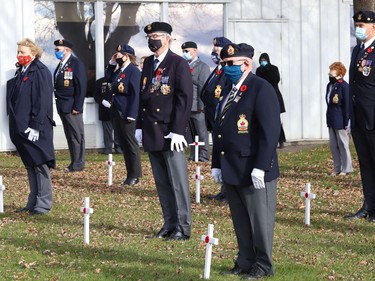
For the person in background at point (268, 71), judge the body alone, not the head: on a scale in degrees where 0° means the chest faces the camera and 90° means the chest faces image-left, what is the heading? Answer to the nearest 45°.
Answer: approximately 45°

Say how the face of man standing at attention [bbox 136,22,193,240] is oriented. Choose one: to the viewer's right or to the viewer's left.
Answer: to the viewer's left

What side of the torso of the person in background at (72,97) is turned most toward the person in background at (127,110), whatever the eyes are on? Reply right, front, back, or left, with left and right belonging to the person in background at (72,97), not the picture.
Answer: left

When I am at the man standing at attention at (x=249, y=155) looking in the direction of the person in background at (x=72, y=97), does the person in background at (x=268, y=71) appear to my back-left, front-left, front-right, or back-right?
front-right

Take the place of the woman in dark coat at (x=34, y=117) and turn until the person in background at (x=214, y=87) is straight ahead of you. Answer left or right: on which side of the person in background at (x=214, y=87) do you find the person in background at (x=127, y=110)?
left

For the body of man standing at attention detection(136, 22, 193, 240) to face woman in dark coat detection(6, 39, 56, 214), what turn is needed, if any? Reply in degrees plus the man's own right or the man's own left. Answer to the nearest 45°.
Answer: approximately 90° to the man's own right

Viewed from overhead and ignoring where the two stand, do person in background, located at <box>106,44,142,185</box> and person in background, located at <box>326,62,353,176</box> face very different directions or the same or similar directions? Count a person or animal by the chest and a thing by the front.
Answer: same or similar directions

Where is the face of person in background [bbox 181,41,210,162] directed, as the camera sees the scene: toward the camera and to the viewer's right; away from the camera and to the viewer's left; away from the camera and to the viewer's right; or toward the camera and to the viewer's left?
toward the camera and to the viewer's left

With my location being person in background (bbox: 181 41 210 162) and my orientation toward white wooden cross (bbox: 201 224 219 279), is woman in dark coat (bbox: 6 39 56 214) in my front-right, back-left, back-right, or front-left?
front-right

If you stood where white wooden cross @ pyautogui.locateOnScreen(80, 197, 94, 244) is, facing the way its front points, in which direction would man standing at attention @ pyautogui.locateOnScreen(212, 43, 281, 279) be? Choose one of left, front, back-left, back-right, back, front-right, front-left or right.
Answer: left

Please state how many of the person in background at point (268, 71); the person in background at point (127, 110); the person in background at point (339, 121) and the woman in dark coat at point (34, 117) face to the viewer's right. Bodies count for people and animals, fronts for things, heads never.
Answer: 0

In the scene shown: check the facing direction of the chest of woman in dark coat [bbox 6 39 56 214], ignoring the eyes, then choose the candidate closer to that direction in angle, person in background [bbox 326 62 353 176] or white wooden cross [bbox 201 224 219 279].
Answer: the white wooden cross

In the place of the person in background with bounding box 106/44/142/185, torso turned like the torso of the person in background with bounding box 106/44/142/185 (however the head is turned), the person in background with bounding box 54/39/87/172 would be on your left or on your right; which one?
on your right

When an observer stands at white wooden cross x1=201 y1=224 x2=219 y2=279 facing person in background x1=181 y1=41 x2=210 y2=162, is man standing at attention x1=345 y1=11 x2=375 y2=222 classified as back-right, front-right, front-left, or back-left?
front-right

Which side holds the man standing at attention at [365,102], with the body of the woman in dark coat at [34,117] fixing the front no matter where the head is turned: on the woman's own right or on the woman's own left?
on the woman's own left
